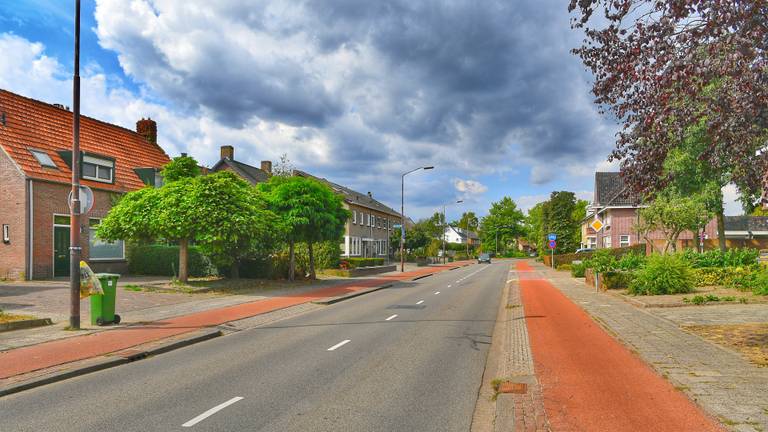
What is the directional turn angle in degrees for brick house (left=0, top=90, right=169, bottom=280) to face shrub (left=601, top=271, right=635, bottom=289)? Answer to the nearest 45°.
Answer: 0° — it already faces it

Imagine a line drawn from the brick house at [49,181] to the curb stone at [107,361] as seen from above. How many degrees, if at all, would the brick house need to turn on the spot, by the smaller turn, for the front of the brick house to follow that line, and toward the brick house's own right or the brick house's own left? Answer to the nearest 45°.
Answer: approximately 45° to the brick house's own right

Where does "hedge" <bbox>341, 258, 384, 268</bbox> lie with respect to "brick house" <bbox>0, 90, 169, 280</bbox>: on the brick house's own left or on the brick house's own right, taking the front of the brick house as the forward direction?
on the brick house's own left

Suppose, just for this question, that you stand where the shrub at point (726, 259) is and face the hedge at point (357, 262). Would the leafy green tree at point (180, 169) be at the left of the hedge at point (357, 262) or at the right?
left

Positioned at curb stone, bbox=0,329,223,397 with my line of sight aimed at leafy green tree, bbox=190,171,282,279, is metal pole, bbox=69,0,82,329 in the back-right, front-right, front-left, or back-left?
front-left

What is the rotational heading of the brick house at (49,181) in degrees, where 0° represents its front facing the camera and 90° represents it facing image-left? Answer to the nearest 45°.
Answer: approximately 315°

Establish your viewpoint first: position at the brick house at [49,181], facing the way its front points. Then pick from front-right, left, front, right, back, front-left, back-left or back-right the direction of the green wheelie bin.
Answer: front-right

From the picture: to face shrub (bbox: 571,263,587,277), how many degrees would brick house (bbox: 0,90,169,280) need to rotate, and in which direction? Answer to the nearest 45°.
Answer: approximately 45° to its left

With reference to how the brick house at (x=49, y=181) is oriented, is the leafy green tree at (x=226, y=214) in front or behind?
in front

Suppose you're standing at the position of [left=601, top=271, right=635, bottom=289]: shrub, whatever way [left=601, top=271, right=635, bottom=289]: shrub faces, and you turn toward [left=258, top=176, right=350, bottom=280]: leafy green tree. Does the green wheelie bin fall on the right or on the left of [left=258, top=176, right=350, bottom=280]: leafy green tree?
left

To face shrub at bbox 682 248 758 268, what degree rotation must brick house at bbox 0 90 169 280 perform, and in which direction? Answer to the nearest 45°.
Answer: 0° — it already faces it
